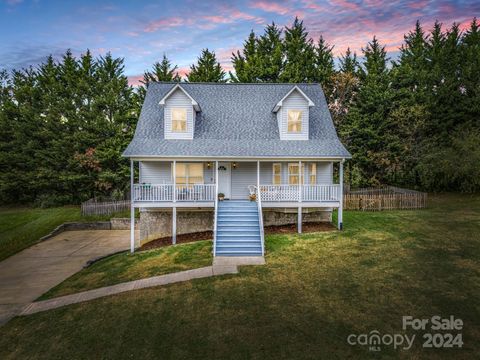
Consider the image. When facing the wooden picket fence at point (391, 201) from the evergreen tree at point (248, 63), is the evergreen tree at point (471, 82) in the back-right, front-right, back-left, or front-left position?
front-left

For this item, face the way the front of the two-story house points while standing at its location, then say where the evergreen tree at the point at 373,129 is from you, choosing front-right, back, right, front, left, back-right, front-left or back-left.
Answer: back-left

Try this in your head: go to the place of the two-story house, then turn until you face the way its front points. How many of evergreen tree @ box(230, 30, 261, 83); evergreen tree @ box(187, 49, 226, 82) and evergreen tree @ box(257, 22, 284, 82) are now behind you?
3

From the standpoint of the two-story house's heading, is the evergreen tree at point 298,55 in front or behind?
behind

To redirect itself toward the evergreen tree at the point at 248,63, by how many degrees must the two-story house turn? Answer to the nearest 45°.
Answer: approximately 180°

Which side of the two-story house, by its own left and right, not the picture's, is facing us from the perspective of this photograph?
front
